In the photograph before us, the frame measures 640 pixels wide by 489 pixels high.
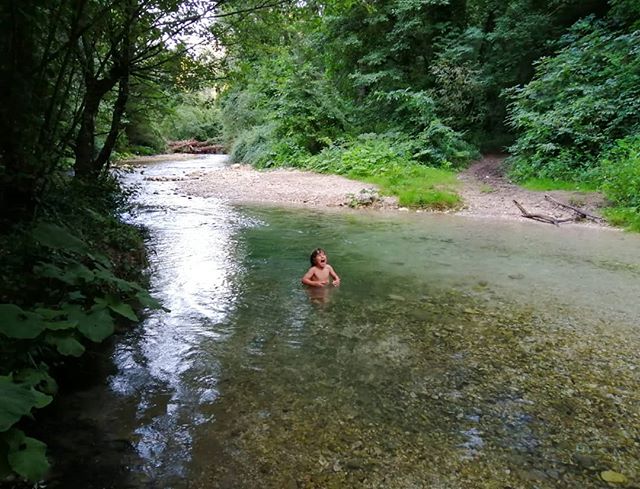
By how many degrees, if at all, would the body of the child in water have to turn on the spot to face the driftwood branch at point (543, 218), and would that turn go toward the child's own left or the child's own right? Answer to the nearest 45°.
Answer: approximately 90° to the child's own left

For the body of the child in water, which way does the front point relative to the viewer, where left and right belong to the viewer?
facing the viewer and to the right of the viewer

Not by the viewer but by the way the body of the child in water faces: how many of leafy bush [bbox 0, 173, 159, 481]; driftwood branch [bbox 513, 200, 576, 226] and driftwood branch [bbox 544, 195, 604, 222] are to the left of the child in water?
2

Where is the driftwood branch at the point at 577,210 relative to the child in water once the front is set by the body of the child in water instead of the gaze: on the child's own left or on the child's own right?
on the child's own left

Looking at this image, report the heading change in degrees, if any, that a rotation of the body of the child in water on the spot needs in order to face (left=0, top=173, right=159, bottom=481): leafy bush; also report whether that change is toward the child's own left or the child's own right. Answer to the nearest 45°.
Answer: approximately 90° to the child's own right
